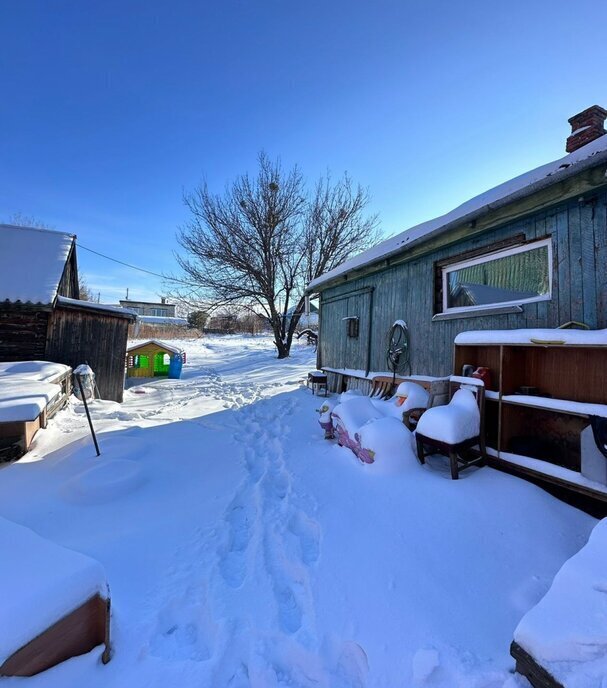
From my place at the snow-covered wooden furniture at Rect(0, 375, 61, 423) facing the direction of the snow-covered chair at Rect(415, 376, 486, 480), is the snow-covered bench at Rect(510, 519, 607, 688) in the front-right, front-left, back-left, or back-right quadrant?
front-right

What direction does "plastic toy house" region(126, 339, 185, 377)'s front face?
toward the camera

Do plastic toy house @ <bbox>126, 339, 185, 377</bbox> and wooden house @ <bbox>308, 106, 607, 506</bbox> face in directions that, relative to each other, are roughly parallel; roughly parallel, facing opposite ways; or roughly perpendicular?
roughly perpendicular

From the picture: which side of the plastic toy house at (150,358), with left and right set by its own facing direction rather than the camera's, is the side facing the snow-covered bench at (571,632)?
front

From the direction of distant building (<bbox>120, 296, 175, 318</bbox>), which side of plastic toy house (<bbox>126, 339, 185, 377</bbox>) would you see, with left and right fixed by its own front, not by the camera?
back

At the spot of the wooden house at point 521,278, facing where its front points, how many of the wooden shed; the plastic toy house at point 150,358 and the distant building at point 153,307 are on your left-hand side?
0

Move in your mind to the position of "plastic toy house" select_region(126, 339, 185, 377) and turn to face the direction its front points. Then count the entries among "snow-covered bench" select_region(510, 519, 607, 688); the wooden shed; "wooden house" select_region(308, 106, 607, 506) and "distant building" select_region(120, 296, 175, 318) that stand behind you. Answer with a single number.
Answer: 1

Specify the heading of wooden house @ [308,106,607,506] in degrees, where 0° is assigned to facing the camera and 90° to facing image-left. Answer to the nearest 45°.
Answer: approximately 45°

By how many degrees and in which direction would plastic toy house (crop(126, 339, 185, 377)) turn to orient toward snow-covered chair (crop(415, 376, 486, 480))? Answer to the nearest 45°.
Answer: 0° — it already faces it

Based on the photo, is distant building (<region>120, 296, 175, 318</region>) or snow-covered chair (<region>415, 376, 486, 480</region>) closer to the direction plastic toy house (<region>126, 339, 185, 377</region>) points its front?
the snow-covered chair

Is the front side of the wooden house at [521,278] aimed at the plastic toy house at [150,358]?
no

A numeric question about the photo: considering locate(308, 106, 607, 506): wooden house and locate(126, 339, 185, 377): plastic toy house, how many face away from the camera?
0

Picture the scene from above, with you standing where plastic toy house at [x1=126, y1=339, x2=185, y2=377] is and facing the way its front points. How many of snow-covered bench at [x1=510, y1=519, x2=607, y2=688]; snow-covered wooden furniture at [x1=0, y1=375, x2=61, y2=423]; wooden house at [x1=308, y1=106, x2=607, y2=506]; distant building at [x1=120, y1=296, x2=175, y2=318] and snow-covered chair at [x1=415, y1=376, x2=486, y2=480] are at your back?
1

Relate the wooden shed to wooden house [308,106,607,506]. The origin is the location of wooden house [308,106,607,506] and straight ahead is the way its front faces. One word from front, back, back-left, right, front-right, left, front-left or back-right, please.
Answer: front-right

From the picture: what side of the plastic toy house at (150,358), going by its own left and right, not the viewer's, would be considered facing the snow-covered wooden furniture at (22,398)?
front

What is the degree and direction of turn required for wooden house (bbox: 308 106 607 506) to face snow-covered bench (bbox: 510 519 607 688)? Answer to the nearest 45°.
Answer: approximately 45° to its left
